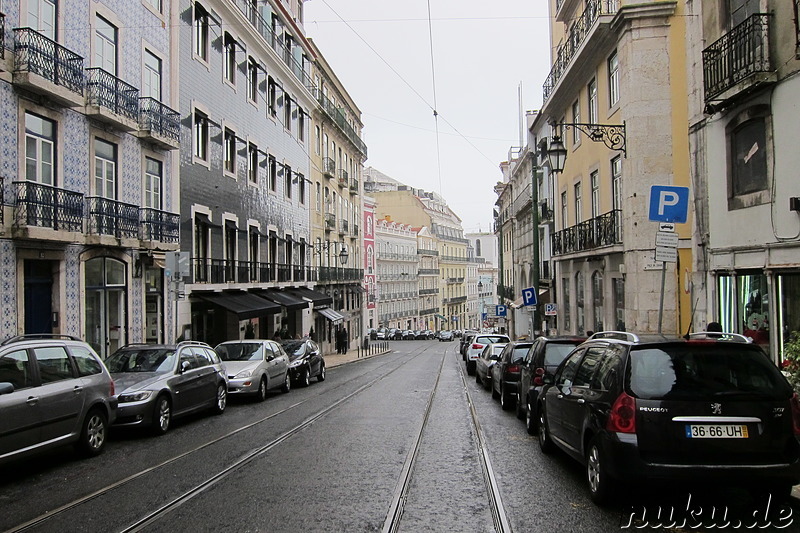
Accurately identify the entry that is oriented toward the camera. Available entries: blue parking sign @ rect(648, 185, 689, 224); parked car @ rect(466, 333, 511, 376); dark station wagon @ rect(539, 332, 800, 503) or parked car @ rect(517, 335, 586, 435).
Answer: the blue parking sign

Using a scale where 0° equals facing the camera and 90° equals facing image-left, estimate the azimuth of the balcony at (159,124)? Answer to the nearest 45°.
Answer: approximately 315°

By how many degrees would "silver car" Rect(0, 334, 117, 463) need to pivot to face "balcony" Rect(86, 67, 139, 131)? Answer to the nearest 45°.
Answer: approximately 135° to its right

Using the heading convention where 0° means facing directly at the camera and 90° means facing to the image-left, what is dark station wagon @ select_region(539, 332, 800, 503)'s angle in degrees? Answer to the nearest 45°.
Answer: approximately 135°

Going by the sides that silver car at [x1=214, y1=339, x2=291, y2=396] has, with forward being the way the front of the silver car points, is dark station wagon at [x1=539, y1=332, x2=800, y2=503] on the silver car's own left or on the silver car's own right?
on the silver car's own left

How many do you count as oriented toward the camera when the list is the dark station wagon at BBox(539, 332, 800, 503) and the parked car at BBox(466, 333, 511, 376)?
0

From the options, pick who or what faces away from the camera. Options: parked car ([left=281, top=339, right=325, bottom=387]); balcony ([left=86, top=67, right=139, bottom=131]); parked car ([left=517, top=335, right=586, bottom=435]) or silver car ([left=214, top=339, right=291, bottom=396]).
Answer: parked car ([left=517, top=335, right=586, bottom=435])

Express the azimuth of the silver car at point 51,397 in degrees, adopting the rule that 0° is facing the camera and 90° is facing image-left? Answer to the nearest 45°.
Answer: approximately 45°

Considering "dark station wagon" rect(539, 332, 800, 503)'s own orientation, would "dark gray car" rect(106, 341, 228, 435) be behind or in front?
in front

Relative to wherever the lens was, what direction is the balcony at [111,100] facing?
facing the viewer and to the right of the viewer

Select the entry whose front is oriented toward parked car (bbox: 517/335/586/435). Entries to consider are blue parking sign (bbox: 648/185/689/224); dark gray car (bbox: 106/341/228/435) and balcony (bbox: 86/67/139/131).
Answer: the balcony

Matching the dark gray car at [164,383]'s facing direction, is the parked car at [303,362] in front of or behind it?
behind

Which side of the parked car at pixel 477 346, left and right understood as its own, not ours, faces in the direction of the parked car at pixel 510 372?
back

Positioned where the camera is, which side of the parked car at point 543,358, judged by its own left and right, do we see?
back
